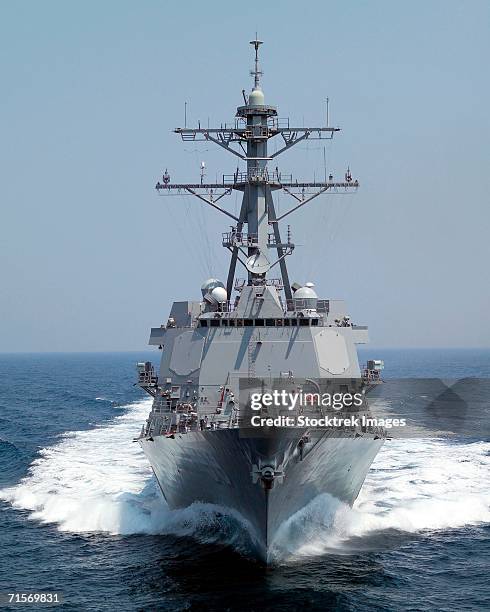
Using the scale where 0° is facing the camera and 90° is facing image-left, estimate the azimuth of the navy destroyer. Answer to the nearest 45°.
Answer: approximately 0°
